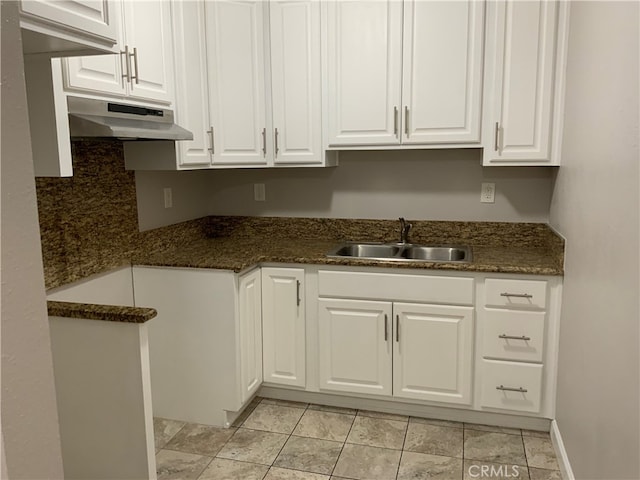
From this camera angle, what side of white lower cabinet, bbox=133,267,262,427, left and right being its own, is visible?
right

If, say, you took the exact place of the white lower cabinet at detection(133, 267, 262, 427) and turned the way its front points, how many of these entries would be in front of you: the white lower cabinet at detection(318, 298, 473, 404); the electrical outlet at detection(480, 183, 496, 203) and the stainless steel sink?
3

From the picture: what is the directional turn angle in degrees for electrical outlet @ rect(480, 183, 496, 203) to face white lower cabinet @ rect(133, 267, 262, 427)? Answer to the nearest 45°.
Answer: approximately 45° to its right
